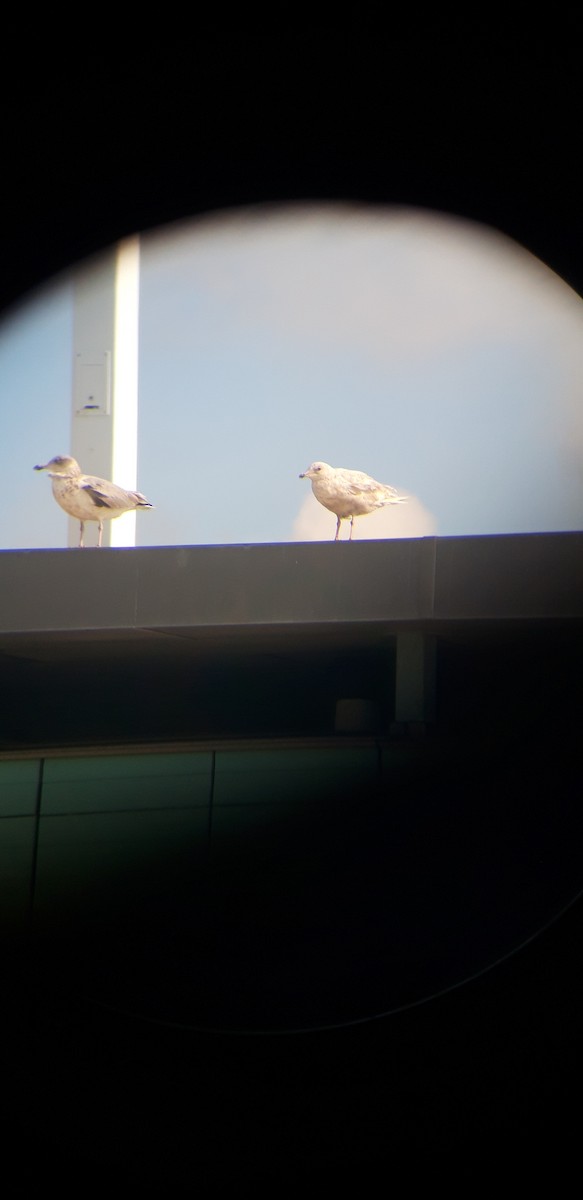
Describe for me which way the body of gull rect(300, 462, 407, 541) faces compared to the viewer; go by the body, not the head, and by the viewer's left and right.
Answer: facing to the left of the viewer

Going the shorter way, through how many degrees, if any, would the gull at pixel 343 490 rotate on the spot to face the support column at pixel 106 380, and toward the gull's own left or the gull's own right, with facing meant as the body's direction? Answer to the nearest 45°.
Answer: approximately 45° to the gull's own right

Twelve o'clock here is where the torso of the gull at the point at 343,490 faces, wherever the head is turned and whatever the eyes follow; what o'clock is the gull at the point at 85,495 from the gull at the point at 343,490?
the gull at the point at 85,495 is roughly at 12 o'clock from the gull at the point at 343,490.

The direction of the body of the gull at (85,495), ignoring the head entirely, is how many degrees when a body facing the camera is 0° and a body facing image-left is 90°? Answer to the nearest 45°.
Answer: approximately 90°

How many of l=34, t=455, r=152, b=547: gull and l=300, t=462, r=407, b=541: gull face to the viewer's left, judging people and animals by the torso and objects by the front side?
2

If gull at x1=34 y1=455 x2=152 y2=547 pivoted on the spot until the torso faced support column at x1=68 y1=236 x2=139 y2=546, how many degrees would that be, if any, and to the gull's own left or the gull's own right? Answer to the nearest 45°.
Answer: approximately 90° to the gull's own right

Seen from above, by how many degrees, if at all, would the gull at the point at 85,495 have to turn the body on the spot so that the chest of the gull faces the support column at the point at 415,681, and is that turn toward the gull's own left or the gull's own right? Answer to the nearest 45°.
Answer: approximately 180°
